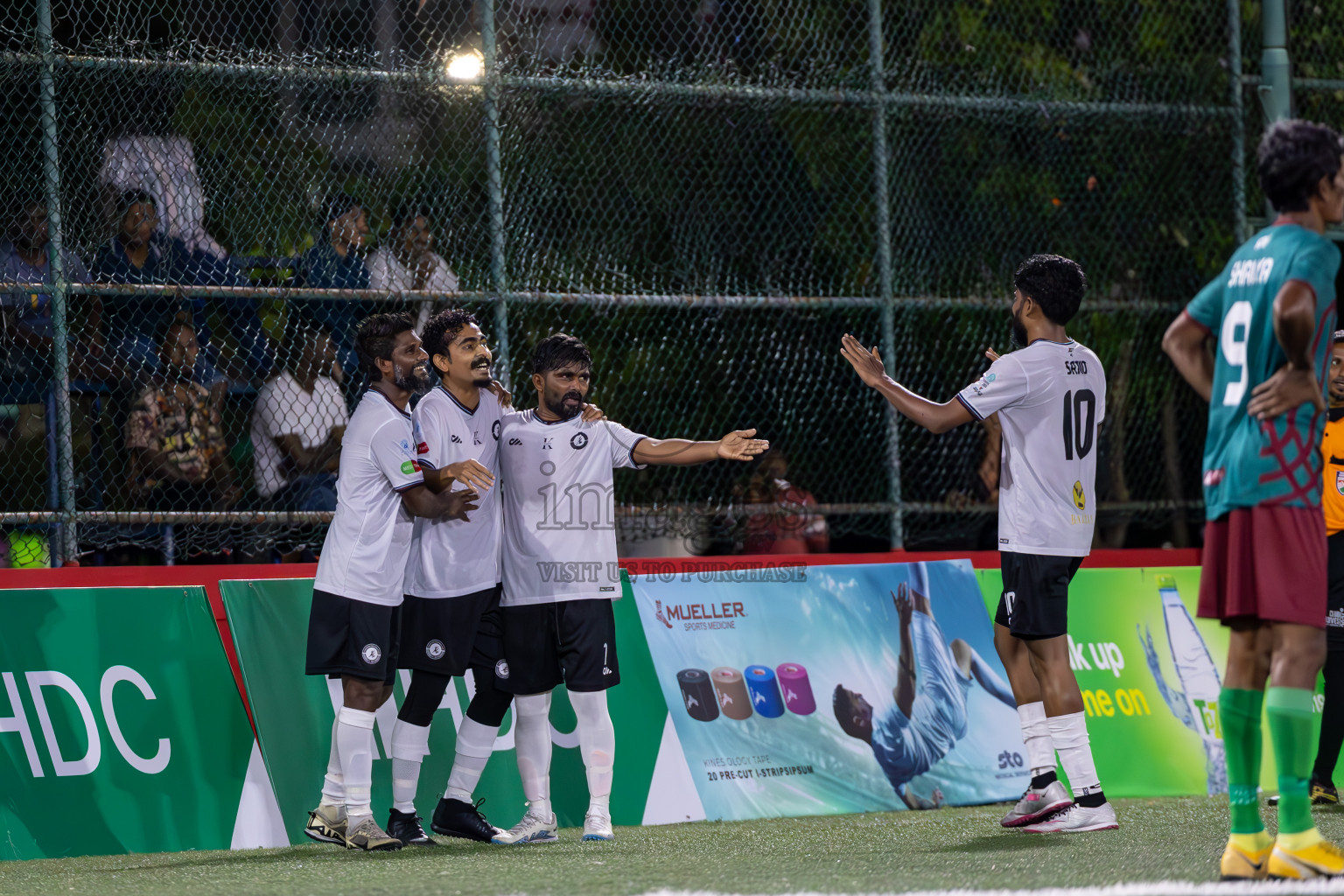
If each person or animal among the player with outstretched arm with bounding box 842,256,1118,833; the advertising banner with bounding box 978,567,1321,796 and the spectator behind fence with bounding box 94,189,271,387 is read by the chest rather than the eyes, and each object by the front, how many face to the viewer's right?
0

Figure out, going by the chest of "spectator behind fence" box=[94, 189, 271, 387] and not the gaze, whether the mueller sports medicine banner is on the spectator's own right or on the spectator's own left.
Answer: on the spectator's own left

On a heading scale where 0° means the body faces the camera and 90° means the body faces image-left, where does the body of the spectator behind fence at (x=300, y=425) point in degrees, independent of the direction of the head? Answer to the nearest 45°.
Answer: approximately 315°

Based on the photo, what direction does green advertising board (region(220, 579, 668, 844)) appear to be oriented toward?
toward the camera

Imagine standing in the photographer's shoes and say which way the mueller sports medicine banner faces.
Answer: facing the viewer

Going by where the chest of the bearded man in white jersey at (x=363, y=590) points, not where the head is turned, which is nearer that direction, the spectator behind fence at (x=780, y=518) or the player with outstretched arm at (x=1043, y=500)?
the player with outstretched arm

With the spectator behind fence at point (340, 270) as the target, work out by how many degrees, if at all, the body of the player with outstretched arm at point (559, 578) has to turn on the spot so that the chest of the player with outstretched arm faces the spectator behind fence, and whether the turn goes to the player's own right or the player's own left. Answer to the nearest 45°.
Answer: approximately 135° to the player's own right

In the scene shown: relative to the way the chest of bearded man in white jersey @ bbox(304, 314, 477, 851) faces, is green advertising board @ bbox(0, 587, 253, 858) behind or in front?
behind

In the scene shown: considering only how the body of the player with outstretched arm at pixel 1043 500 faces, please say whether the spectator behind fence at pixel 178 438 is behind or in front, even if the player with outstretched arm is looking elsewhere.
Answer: in front

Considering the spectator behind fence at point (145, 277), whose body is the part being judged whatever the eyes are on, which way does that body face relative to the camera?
toward the camera
